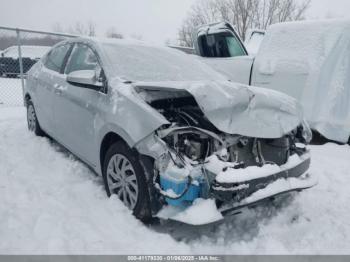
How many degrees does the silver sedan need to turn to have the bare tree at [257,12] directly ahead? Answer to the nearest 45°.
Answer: approximately 135° to its left

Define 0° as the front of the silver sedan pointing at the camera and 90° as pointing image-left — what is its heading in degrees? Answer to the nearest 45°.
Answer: approximately 315°

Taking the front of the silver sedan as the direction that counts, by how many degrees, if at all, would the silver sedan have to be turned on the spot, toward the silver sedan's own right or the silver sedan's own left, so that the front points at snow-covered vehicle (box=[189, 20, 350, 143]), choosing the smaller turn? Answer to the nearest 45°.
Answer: approximately 90° to the silver sedan's own left

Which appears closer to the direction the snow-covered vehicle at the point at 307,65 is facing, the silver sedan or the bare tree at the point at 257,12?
the silver sedan

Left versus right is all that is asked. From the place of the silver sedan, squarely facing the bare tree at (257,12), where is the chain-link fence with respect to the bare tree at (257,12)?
left

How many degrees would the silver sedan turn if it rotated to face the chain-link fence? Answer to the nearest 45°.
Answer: approximately 180°
